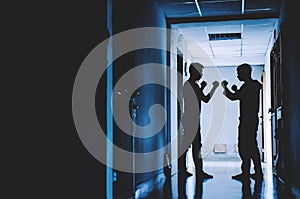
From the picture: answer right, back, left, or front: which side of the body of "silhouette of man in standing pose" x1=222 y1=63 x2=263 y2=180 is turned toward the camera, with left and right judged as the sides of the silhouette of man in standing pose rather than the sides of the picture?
left

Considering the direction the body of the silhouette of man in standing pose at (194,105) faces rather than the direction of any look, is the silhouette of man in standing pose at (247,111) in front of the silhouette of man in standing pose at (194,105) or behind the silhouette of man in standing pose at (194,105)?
in front

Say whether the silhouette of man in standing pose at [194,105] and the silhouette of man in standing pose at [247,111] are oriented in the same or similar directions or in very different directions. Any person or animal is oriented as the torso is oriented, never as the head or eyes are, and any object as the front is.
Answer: very different directions

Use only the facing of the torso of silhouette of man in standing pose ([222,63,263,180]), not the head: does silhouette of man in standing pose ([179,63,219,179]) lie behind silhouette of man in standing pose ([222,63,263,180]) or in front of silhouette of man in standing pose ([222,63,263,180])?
in front

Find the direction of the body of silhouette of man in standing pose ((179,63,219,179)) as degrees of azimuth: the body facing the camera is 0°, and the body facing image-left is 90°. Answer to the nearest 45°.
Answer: approximately 270°

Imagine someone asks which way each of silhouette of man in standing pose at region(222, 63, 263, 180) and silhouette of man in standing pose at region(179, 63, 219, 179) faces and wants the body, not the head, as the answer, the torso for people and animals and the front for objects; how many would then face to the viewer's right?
1
